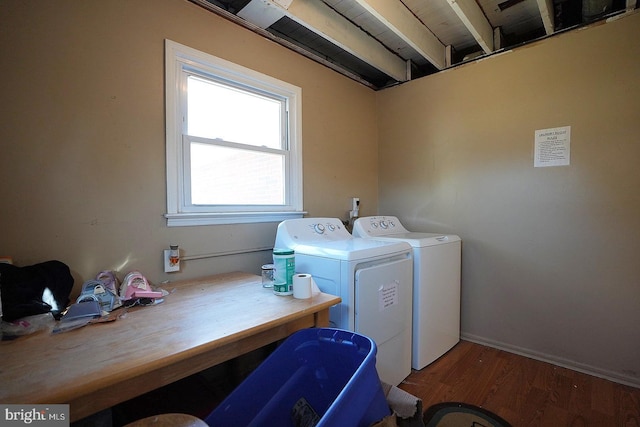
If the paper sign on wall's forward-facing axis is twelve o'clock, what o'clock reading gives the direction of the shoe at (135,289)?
The shoe is roughly at 1 o'clock from the paper sign on wall.

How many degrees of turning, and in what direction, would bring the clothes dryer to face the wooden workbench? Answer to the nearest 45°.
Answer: approximately 90° to its right

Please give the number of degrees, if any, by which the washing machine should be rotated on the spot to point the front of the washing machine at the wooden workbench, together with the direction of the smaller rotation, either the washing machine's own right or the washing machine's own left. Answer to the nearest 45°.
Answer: approximately 90° to the washing machine's own right

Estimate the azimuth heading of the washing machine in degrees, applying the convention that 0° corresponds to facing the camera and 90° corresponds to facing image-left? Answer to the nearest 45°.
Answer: approximately 315°

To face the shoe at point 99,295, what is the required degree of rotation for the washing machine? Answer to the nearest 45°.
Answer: approximately 90° to its right

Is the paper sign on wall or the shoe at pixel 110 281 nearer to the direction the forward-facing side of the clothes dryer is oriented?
the paper sign on wall

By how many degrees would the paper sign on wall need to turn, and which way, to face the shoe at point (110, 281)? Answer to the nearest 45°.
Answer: approximately 45° to its right

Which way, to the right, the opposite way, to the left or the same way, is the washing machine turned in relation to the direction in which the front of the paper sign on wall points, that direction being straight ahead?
to the left

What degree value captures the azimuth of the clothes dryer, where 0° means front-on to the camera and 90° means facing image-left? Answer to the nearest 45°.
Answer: approximately 315°

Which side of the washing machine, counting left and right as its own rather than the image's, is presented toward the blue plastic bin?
right

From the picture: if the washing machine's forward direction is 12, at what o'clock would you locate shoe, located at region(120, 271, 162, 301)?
The shoe is roughly at 3 o'clock from the washing machine.

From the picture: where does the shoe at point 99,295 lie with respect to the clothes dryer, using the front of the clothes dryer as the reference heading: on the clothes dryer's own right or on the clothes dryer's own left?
on the clothes dryer's own right
